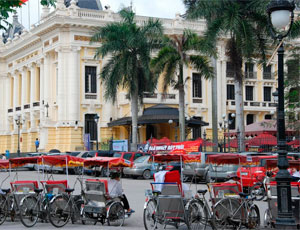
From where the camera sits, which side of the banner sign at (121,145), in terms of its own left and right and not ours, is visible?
front

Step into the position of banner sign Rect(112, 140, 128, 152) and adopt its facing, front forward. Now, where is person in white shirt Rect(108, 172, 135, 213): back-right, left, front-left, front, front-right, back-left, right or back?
front

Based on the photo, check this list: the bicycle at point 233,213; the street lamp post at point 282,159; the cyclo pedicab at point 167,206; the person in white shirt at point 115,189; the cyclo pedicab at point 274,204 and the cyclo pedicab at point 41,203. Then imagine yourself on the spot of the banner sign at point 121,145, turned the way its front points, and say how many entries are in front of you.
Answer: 6

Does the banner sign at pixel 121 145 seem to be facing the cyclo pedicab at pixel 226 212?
yes

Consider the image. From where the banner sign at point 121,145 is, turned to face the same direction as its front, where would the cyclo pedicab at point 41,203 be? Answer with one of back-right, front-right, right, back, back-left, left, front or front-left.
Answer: front

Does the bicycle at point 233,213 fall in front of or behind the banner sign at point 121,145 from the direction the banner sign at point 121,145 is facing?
in front

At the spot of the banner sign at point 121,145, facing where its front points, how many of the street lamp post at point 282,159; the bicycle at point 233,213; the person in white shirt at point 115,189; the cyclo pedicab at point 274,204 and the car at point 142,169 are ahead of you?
5

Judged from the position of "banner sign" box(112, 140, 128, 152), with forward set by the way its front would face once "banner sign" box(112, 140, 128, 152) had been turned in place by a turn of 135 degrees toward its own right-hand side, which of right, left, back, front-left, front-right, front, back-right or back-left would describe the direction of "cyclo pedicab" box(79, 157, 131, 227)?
back-left

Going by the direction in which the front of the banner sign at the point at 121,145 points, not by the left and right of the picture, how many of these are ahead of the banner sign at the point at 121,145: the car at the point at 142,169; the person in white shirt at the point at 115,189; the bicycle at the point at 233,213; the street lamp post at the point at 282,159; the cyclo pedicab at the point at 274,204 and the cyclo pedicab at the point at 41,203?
6

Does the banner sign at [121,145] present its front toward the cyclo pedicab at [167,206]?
yes

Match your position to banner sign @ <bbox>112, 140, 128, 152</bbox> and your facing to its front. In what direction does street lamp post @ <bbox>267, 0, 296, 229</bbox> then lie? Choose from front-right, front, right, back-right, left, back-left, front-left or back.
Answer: front

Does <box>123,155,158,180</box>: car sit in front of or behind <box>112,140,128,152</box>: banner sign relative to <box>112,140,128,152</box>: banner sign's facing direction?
in front

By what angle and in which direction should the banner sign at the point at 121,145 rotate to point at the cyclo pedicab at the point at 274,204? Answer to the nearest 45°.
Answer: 0° — it already faces it
